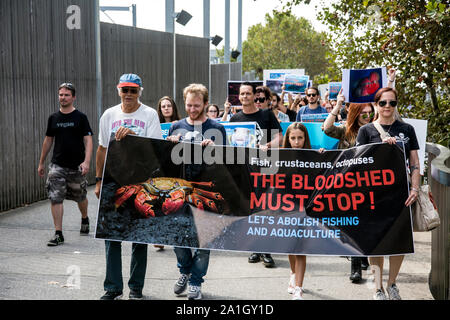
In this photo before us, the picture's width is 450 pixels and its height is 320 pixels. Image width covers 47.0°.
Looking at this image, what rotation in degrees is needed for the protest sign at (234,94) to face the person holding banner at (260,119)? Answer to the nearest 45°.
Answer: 0° — it already faces them

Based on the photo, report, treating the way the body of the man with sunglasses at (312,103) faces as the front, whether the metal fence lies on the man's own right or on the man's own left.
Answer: on the man's own right

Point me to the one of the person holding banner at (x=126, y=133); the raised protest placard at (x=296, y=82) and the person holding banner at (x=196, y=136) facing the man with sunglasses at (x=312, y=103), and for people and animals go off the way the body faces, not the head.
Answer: the raised protest placard

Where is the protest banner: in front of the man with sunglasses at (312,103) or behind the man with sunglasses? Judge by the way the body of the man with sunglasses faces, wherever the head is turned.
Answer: in front

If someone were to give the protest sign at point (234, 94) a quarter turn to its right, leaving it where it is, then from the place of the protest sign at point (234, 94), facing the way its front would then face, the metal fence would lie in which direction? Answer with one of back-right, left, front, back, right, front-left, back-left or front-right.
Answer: front

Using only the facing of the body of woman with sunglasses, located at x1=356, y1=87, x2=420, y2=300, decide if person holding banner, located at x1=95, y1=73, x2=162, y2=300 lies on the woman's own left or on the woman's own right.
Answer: on the woman's own right

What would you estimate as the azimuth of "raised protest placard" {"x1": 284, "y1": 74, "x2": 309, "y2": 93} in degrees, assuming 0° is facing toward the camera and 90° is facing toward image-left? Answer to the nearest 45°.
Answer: approximately 0°
